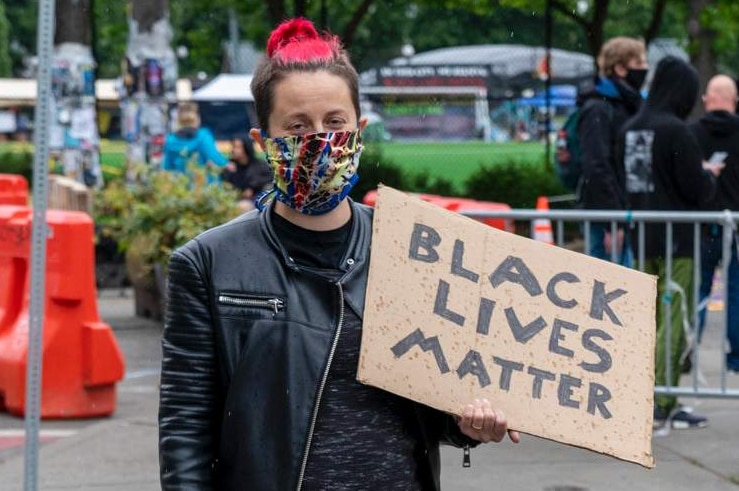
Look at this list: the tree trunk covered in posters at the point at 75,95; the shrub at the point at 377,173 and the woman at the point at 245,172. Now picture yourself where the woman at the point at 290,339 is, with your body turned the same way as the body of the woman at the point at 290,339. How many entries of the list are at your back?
3

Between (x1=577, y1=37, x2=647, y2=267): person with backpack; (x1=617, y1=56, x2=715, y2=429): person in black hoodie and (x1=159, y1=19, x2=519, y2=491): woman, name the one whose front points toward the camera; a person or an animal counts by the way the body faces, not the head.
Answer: the woman

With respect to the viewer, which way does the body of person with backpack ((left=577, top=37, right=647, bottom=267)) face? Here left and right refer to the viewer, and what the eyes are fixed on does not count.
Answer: facing to the right of the viewer

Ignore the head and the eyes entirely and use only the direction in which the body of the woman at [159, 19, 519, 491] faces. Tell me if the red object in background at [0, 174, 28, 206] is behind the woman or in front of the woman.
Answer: behind

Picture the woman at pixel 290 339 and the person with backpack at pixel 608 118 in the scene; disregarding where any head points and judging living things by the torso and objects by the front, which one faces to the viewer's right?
the person with backpack

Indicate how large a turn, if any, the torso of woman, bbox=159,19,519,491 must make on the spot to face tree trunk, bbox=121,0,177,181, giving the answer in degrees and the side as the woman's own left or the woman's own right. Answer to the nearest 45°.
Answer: approximately 180°
